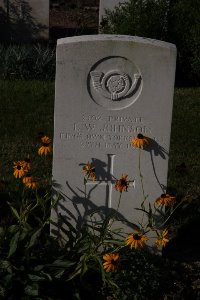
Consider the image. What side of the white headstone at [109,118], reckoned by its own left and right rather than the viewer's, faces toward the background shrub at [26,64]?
back

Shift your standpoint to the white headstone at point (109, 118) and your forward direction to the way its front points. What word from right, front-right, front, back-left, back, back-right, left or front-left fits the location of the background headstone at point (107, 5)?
back

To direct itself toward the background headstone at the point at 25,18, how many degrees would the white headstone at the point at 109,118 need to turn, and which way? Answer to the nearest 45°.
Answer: approximately 180°

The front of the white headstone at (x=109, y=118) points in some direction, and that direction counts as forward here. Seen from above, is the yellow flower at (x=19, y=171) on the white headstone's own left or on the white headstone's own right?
on the white headstone's own right

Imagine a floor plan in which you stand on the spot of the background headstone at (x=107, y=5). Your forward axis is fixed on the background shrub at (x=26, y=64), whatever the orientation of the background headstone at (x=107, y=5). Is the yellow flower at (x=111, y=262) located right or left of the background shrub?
left

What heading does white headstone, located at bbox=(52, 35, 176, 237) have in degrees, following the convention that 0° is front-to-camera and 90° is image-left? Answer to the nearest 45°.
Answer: approximately 0°

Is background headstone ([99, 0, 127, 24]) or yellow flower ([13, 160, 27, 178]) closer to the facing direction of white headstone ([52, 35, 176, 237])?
the yellow flower

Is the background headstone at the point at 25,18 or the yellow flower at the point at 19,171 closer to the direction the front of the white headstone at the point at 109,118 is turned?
the yellow flower
